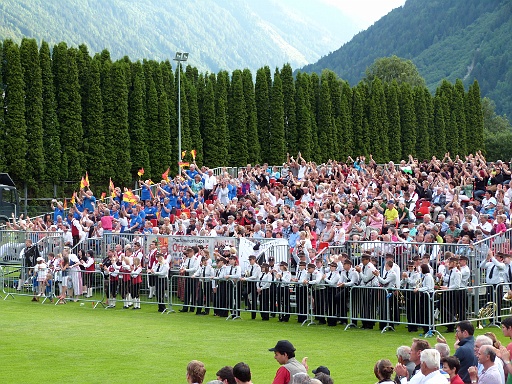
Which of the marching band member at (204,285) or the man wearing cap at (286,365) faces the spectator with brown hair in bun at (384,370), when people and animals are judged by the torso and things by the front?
the marching band member

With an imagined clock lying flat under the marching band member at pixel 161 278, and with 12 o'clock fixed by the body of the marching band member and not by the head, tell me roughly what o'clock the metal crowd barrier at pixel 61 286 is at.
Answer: The metal crowd barrier is roughly at 3 o'clock from the marching band member.

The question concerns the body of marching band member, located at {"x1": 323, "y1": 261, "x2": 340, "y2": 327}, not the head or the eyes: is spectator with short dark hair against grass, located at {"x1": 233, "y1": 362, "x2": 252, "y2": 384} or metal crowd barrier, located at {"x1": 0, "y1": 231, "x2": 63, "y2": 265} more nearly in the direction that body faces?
the spectator with short dark hair against grass

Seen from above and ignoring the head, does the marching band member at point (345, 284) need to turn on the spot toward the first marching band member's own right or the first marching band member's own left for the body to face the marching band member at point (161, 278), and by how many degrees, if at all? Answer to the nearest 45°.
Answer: approximately 90° to the first marching band member's own right

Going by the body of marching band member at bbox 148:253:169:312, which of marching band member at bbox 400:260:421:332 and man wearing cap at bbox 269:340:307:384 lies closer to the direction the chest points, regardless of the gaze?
the man wearing cap
